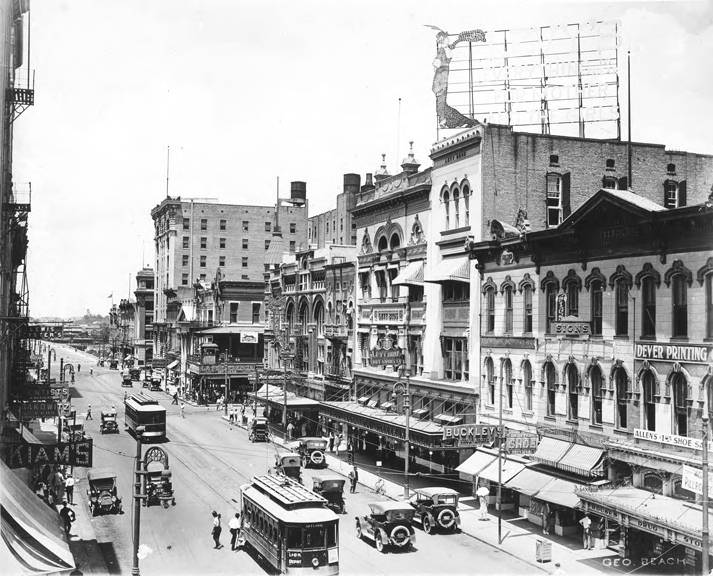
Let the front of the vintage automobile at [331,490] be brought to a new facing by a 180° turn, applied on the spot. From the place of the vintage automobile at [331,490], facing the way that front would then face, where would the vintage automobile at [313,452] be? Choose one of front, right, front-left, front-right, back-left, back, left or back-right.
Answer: back-left

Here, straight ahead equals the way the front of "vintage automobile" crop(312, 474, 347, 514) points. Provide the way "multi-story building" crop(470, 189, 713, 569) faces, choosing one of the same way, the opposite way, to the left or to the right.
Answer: to the left

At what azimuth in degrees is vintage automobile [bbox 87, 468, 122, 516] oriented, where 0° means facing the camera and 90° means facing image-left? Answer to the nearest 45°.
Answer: approximately 0°

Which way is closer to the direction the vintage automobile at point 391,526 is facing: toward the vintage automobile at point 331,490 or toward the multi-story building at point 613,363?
the vintage automobile

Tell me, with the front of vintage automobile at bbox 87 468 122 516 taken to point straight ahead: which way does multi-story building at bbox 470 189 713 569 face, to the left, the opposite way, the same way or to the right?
to the right

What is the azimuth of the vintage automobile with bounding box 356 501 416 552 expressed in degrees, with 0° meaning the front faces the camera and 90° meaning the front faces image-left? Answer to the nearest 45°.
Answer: approximately 135°

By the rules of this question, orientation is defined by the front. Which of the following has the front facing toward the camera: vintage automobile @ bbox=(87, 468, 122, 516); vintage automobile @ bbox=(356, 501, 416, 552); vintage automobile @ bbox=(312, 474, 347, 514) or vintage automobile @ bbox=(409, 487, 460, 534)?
vintage automobile @ bbox=(87, 468, 122, 516)

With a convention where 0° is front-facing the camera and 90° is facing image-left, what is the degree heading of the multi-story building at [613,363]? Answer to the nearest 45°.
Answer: approximately 45°

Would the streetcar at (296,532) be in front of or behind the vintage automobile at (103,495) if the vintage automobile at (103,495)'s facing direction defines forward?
in front

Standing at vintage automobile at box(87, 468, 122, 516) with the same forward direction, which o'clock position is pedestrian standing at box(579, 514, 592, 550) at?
The pedestrian standing is roughly at 10 o'clock from the vintage automobile.
